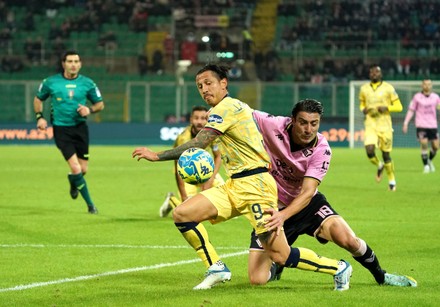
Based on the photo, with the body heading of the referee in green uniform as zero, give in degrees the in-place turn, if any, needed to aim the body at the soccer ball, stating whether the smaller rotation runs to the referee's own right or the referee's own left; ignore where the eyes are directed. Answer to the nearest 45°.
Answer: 0° — they already face it

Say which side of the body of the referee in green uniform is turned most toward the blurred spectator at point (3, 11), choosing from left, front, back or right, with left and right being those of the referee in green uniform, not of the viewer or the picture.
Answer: back

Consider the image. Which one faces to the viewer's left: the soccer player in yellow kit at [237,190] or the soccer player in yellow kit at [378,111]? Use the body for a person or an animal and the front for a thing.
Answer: the soccer player in yellow kit at [237,190]

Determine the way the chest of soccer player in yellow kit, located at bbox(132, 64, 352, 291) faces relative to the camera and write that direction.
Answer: to the viewer's left

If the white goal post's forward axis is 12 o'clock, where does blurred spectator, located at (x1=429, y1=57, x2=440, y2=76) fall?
The blurred spectator is roughly at 7 o'clock from the white goal post.

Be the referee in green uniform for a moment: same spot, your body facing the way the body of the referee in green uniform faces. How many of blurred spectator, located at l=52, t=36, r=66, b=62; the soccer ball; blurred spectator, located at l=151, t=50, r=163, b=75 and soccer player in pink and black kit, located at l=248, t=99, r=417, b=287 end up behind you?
2

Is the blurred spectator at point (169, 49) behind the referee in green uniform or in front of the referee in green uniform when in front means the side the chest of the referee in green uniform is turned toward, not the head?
behind

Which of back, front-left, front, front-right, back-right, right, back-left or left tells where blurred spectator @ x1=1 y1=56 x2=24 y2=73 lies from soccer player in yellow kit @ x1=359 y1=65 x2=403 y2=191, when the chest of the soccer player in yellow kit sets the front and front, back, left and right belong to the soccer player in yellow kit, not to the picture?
back-right
